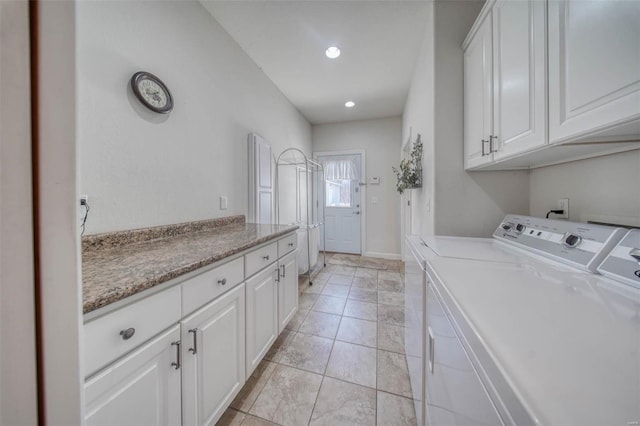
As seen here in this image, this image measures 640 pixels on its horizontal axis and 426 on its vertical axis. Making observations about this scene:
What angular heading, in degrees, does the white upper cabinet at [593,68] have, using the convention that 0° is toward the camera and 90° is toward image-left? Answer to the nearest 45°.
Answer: approximately 45°

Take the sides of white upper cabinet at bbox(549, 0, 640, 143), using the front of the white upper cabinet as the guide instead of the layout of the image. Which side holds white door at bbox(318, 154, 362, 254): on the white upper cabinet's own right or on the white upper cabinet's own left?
on the white upper cabinet's own right

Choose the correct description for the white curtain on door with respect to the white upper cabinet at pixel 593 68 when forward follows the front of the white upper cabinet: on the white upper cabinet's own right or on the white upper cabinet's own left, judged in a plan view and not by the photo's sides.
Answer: on the white upper cabinet's own right
